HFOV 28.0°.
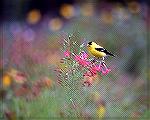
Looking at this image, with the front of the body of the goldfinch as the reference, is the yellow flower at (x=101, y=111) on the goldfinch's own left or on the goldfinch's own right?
on the goldfinch's own right

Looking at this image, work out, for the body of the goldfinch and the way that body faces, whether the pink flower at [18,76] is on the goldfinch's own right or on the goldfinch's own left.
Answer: on the goldfinch's own right
